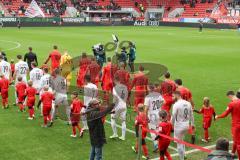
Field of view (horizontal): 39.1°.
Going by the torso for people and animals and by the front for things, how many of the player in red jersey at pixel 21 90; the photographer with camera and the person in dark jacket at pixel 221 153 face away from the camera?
2

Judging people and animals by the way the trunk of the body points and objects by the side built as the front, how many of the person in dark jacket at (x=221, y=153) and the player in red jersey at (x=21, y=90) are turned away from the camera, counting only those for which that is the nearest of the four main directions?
2

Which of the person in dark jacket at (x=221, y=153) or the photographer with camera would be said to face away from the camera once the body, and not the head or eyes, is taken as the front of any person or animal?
the person in dark jacket

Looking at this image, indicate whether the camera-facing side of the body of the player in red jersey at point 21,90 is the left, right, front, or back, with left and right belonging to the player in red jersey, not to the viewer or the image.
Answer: back

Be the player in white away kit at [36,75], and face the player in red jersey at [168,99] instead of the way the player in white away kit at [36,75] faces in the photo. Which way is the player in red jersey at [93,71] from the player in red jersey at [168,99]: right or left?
left

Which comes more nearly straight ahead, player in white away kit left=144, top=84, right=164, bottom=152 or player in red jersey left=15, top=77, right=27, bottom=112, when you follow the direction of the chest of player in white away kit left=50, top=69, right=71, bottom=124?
the player in red jersey

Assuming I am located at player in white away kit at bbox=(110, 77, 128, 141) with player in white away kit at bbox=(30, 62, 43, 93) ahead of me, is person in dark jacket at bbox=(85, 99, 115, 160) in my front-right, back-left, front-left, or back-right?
back-left

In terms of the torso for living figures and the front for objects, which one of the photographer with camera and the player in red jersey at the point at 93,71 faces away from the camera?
the player in red jersey

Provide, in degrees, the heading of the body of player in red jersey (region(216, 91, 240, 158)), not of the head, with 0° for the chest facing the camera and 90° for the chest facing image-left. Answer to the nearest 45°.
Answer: approximately 135°

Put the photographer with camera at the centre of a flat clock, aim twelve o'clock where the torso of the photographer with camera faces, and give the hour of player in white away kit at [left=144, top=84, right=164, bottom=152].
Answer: The player in white away kit is roughly at 12 o'clock from the photographer with camera.

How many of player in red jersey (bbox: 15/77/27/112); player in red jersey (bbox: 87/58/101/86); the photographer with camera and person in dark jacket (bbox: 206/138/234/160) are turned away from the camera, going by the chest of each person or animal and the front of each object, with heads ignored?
3

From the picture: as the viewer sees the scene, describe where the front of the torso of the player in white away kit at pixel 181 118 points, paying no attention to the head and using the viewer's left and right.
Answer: facing away from the viewer and to the left of the viewer
